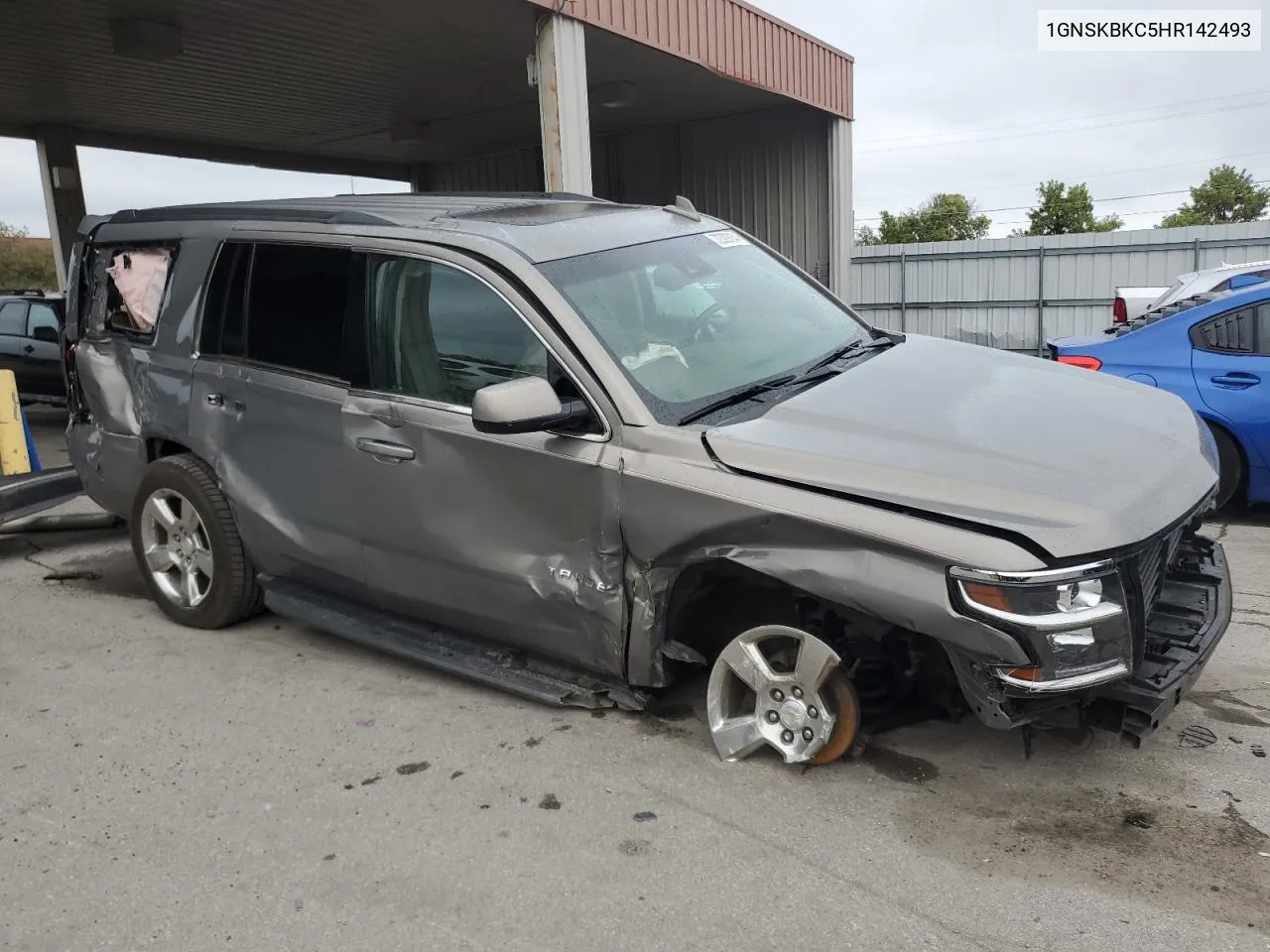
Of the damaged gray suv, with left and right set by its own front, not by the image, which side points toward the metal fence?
left

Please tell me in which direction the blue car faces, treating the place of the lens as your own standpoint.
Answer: facing to the right of the viewer

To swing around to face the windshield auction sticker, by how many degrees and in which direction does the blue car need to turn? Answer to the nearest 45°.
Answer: approximately 135° to its right

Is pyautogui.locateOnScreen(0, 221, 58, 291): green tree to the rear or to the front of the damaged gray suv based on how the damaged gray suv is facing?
to the rear

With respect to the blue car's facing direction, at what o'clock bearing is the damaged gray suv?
The damaged gray suv is roughly at 4 o'clock from the blue car.

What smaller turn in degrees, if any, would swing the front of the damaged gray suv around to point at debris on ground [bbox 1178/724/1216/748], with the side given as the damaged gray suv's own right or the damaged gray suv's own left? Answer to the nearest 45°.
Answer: approximately 45° to the damaged gray suv's own left

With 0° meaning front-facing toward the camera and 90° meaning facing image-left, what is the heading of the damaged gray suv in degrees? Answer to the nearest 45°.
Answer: approximately 315°

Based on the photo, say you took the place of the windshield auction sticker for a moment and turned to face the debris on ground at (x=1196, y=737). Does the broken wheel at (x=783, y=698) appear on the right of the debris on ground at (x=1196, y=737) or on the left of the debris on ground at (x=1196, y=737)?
right

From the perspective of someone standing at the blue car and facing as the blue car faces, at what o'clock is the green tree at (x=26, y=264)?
The green tree is roughly at 7 o'clock from the blue car.

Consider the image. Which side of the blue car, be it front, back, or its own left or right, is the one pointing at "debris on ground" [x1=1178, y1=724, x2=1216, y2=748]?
right

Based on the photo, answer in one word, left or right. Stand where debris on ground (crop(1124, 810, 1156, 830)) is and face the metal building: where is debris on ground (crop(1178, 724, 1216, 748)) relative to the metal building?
right

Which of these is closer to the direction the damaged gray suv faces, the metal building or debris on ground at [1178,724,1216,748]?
the debris on ground

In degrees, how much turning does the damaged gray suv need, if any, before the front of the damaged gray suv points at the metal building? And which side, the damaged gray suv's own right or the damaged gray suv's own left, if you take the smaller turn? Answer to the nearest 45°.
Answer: approximately 135° to the damaged gray suv's own left

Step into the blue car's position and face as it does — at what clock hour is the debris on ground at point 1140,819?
The debris on ground is roughly at 3 o'clock from the blue car.
